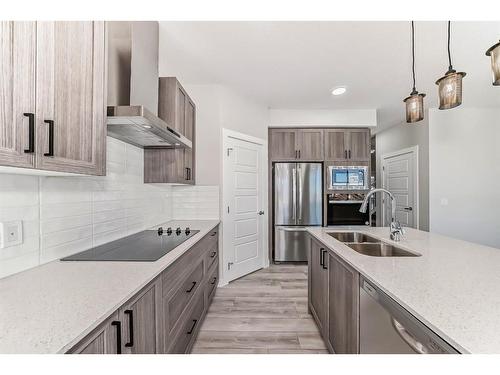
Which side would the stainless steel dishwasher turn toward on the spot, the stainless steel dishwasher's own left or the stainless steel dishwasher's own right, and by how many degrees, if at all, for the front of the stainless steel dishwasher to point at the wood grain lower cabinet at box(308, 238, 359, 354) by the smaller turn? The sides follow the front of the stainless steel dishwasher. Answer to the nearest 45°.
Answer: approximately 90° to the stainless steel dishwasher's own right

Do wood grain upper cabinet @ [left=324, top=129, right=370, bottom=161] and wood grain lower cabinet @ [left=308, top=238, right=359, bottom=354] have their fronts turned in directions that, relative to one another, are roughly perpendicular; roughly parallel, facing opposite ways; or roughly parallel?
roughly perpendicular

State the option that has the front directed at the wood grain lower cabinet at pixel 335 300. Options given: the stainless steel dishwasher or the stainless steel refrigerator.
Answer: the stainless steel refrigerator

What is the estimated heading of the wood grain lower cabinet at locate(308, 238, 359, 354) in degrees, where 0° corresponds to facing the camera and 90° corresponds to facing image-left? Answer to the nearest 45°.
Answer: approximately 90°

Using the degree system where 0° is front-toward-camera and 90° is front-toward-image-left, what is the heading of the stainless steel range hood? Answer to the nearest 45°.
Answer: approximately 315°

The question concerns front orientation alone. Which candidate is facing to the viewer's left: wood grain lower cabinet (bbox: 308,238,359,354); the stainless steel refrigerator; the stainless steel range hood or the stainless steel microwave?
the wood grain lower cabinet

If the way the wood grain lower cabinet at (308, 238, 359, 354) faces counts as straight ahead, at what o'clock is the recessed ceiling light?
The recessed ceiling light is roughly at 3 o'clock from the wood grain lower cabinet.

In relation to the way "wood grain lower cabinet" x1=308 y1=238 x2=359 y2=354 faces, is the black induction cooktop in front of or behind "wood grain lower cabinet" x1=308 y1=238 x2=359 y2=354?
in front
